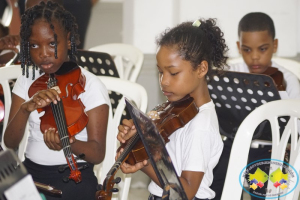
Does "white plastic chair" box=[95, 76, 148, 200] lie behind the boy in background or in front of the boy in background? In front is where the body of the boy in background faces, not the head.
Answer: in front

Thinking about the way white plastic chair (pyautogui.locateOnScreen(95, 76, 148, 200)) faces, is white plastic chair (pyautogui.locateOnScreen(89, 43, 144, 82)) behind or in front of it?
behind

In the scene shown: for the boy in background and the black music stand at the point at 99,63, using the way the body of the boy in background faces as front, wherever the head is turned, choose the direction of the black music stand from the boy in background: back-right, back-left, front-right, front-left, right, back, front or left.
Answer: front-right

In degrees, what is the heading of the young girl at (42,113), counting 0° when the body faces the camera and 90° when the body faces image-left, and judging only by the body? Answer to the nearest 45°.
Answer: approximately 0°

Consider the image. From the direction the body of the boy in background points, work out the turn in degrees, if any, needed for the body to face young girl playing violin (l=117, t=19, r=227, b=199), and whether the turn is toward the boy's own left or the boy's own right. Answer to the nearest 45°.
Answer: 0° — they already face them

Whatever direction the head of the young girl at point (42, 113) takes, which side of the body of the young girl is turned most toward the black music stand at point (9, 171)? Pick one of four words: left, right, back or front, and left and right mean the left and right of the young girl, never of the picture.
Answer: front

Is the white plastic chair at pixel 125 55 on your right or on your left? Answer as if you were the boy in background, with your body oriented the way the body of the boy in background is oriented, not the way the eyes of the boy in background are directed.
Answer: on your right

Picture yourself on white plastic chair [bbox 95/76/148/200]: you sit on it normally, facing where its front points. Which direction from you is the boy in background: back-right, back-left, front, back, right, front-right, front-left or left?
back

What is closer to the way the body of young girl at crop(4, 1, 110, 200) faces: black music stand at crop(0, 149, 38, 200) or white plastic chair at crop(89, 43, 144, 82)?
the black music stand

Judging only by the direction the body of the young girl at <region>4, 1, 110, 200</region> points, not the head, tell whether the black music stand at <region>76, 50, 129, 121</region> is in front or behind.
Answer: behind

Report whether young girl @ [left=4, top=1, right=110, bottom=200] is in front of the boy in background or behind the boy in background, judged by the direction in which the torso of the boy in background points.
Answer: in front

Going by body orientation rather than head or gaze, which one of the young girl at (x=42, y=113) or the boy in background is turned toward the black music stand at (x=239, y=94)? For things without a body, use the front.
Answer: the boy in background

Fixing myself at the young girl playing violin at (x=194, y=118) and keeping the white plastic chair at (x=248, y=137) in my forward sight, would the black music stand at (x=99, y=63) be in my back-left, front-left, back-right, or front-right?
back-left

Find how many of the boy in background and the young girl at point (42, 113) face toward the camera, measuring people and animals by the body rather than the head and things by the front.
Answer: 2
